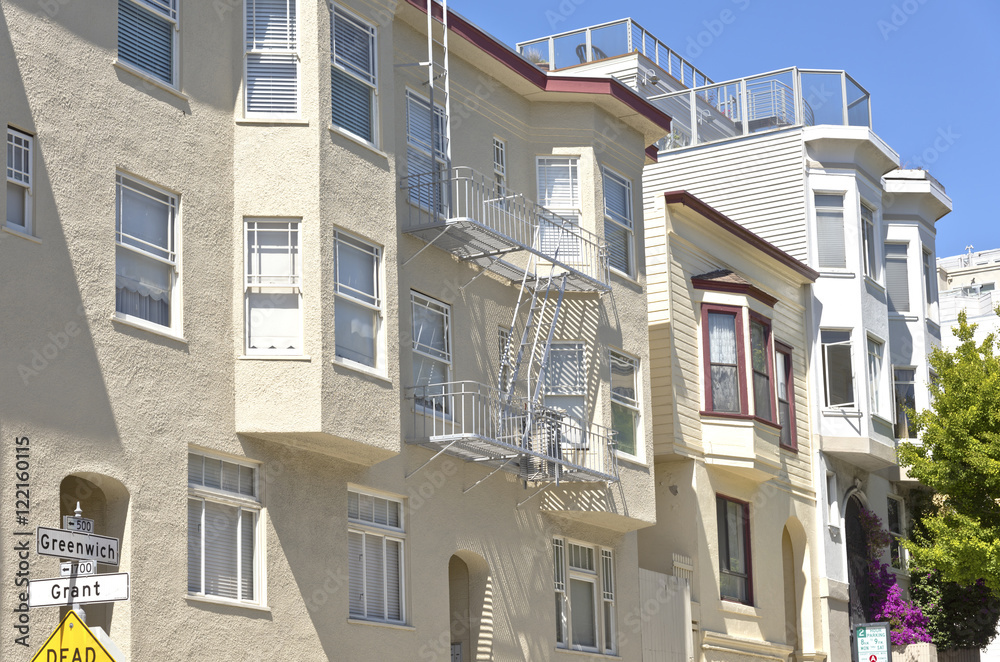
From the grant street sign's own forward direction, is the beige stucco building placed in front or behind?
behind

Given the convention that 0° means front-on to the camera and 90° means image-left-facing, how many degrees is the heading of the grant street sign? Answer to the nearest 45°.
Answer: approximately 45°

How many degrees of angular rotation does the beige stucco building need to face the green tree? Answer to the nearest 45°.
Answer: approximately 90° to its left

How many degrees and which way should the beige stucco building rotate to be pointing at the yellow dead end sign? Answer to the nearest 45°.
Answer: approximately 45° to its right

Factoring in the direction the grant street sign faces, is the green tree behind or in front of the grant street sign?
behind

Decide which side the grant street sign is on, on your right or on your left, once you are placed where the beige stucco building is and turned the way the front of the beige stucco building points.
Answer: on your right

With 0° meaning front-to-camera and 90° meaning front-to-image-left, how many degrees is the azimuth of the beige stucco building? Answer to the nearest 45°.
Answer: approximately 315°
